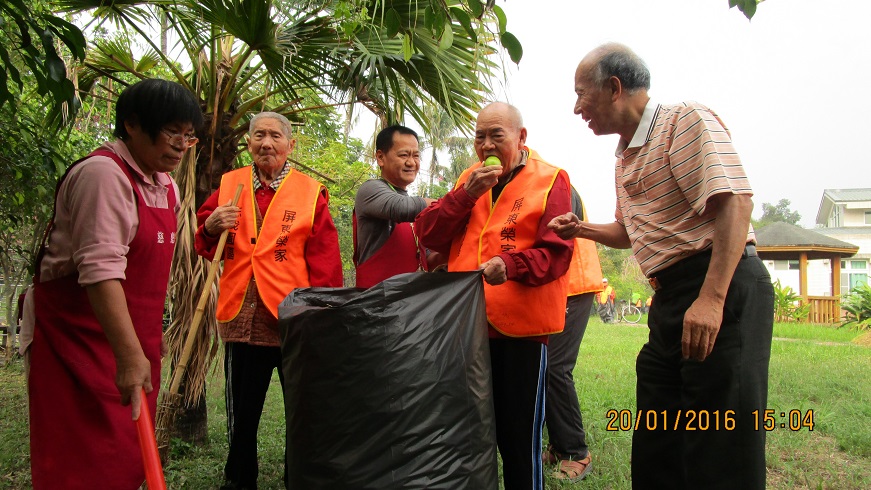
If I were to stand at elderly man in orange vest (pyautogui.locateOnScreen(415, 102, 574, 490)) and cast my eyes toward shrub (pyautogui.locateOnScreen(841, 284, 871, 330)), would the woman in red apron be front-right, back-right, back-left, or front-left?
back-left

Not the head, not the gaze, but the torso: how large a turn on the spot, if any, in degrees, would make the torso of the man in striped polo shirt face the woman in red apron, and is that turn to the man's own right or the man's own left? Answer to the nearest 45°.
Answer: approximately 45° to the man's own left

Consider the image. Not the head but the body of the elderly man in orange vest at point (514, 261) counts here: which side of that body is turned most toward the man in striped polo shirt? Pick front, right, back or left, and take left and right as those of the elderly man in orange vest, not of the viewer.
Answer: left

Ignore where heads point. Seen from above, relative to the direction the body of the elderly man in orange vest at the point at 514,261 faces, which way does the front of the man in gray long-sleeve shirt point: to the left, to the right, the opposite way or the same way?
to the left

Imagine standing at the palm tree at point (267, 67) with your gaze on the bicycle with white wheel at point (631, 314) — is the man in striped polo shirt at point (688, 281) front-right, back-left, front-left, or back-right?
back-right

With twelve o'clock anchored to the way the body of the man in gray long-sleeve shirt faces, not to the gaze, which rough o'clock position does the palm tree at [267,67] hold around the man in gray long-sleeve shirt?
The palm tree is roughly at 6 o'clock from the man in gray long-sleeve shirt.

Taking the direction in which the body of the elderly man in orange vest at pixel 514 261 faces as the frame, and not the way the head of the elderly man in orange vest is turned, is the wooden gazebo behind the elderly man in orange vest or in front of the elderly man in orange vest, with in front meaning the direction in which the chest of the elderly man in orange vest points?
behind

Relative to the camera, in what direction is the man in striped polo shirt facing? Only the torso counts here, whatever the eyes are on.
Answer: to the viewer's left

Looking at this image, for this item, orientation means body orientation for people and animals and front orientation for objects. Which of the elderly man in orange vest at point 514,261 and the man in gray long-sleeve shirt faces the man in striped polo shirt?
the man in gray long-sleeve shirt

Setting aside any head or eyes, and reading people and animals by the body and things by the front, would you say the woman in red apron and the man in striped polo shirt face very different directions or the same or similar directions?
very different directions

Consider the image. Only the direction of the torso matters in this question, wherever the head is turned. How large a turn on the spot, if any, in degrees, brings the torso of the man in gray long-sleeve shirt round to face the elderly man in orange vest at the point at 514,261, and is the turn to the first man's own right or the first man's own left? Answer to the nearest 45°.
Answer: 0° — they already face them

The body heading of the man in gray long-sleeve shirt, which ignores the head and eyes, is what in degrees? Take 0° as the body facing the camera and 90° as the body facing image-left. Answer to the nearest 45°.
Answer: approximately 315°

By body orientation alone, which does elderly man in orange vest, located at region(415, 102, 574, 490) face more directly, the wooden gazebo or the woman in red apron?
the woman in red apron
